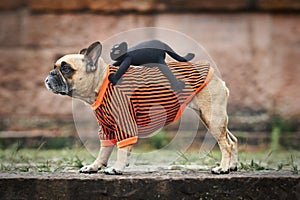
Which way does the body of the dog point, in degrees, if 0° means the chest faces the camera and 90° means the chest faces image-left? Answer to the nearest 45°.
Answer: approximately 90°
